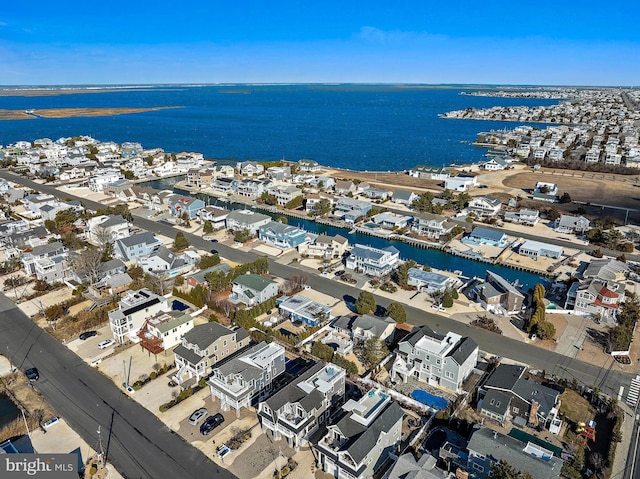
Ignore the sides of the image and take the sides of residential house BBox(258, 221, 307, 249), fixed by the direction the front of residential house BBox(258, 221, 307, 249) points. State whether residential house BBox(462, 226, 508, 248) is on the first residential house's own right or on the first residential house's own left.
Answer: on the first residential house's own left

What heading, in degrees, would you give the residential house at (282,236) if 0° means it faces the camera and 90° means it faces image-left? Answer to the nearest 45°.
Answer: approximately 45°

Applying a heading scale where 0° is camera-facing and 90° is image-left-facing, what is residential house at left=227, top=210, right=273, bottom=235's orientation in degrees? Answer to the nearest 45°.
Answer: approximately 45°

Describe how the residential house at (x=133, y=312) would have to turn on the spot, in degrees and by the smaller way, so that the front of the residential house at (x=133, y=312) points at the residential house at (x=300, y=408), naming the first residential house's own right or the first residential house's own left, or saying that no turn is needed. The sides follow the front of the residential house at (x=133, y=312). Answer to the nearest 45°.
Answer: approximately 90° to the first residential house's own left

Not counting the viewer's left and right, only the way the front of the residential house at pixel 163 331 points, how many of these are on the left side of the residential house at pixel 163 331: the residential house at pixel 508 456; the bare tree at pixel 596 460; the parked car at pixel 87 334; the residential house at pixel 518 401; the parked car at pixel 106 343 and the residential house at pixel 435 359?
4

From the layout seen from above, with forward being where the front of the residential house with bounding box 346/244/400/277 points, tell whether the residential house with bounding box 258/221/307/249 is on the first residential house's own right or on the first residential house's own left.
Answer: on the first residential house's own right

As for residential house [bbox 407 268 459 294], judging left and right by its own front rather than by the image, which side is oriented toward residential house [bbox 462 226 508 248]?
back

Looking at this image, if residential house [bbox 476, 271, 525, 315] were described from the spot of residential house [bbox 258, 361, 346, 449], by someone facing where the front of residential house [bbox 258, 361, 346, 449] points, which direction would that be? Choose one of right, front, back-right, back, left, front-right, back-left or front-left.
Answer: back

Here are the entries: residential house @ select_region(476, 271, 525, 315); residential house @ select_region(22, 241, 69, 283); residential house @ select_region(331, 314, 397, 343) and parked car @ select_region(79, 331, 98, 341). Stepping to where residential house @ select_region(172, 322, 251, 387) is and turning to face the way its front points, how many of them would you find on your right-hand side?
2
